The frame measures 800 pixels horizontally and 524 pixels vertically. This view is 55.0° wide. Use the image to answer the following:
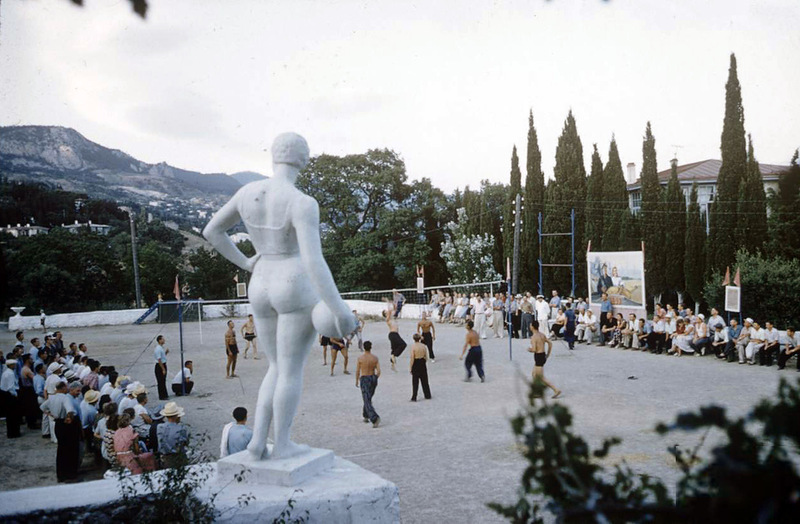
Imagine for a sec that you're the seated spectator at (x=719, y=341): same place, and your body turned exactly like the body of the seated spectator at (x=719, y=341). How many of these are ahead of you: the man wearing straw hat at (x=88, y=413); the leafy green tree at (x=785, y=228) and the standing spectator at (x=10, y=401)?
2

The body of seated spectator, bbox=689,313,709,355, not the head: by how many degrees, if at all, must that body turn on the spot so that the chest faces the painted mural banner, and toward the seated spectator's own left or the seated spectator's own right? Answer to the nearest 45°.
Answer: approximately 90° to the seated spectator's own right

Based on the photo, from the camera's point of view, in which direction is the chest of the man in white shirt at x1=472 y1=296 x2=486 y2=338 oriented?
toward the camera

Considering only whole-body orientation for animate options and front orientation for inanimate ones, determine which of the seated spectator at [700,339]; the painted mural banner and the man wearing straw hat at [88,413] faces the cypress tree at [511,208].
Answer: the man wearing straw hat

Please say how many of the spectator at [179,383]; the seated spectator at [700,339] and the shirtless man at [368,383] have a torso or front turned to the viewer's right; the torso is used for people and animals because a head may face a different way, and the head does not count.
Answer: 1

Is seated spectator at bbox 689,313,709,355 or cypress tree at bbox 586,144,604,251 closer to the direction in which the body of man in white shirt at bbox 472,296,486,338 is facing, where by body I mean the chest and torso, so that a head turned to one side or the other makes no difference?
the seated spectator

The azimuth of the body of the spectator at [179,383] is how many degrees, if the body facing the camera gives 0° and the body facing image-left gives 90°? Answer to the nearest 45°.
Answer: approximately 270°

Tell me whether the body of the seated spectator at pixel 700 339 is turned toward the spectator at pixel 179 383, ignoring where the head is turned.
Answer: yes

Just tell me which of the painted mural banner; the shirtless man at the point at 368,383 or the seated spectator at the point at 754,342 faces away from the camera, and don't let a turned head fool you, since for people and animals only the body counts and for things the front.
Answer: the shirtless man

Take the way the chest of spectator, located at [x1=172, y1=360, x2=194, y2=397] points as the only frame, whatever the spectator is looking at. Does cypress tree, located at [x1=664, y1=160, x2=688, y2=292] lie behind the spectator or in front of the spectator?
in front

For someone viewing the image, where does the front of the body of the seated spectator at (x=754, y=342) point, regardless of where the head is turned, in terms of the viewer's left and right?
facing the viewer and to the left of the viewer

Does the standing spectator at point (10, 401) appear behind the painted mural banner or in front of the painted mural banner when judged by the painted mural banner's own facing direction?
in front

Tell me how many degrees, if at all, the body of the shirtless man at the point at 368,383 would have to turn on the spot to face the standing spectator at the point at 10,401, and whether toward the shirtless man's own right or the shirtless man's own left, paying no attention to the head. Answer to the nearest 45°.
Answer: approximately 90° to the shirtless man's own left
